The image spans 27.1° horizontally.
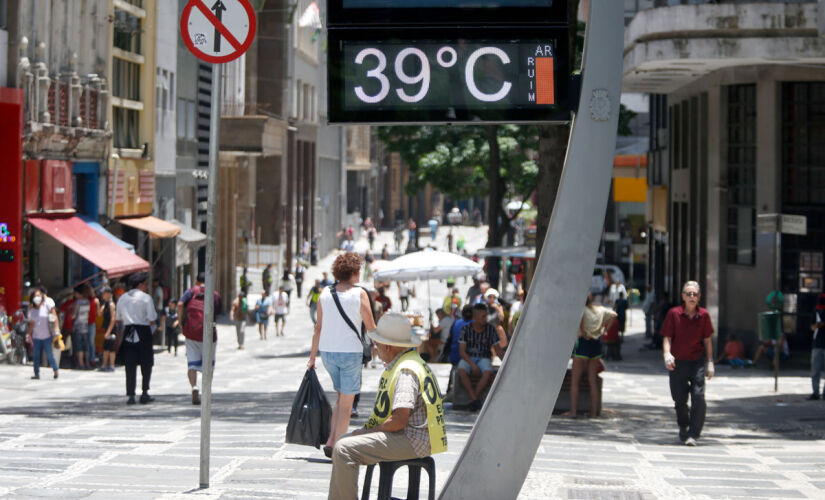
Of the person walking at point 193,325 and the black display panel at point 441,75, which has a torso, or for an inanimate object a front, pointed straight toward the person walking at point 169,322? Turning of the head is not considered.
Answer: the person walking at point 193,325

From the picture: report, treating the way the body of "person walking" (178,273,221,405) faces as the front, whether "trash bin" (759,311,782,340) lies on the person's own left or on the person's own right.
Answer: on the person's own right

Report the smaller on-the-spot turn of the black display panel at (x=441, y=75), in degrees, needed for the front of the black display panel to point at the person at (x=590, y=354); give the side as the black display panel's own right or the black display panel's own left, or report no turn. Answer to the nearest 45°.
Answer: approximately 180°

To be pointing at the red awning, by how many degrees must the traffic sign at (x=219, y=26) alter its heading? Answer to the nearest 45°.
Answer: approximately 180°

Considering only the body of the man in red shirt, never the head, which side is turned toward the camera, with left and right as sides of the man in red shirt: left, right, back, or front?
front

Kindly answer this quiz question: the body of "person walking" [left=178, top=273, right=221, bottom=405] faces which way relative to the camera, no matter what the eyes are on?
away from the camera

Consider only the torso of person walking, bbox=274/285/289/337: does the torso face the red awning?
no

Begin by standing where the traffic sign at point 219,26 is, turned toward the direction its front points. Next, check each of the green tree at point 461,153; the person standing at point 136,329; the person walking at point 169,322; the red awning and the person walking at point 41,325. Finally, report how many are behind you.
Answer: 5

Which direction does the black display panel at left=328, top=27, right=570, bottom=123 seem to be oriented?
toward the camera

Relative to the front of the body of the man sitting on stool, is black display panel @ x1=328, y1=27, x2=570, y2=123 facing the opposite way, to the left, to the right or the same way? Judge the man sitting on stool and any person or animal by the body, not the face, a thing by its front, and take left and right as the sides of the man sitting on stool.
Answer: to the left

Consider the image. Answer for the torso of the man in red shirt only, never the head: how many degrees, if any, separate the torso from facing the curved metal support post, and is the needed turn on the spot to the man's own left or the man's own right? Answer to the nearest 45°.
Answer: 0° — they already face it

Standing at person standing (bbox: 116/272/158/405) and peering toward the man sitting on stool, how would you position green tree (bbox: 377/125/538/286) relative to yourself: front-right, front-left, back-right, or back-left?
back-left
